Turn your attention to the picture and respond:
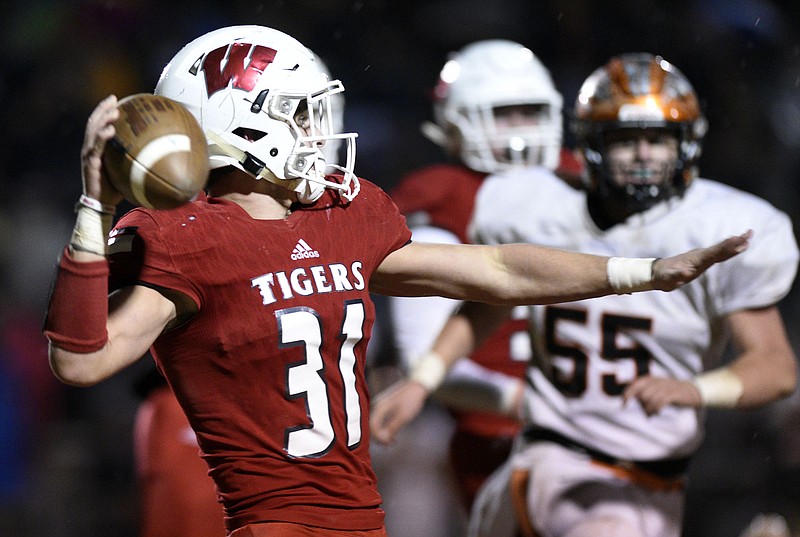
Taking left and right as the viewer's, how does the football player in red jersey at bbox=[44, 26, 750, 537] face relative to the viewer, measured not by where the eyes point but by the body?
facing the viewer and to the right of the viewer

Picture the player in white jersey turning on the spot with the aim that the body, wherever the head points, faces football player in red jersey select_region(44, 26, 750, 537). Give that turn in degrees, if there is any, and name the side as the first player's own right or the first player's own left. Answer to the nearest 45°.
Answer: approximately 45° to the first player's own right

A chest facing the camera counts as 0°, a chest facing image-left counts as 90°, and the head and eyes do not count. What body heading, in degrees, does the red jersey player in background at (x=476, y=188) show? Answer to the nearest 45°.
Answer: approximately 315°

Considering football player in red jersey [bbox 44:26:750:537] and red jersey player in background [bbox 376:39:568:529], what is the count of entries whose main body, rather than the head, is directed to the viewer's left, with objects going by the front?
0

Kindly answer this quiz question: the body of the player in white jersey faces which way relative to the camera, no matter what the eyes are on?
toward the camera

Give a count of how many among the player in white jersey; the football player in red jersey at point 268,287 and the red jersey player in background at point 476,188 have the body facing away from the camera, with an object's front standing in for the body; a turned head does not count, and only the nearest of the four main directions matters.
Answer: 0

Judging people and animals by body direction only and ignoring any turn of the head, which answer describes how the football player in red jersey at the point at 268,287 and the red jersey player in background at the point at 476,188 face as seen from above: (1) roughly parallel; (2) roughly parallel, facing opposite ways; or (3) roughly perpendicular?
roughly parallel

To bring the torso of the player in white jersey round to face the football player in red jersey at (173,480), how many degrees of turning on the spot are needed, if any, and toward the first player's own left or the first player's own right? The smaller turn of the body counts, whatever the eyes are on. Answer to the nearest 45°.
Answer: approximately 90° to the first player's own right

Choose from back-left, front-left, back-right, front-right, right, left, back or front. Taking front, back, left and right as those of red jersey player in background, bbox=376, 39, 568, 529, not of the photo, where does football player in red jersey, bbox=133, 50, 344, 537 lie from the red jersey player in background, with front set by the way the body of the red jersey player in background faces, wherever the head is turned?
right

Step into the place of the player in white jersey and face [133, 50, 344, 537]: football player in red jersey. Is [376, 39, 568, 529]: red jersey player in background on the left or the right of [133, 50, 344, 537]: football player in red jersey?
right

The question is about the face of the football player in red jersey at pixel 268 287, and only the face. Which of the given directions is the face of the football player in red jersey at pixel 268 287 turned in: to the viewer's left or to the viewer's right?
to the viewer's right

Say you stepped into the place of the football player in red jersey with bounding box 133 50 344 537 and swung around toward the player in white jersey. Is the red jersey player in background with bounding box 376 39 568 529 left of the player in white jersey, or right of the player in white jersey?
left

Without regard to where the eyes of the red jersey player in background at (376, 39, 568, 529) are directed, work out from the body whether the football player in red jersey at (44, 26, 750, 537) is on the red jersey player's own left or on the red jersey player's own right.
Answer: on the red jersey player's own right
